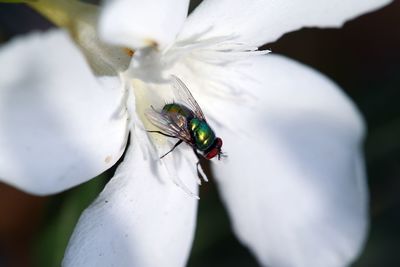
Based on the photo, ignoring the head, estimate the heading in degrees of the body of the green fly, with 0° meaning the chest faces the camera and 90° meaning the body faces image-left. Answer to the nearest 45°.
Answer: approximately 315°
